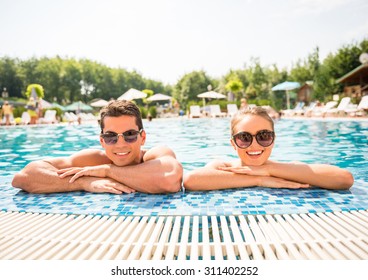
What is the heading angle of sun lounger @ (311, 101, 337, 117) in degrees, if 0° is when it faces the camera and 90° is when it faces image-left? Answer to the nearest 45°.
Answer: approximately 45°

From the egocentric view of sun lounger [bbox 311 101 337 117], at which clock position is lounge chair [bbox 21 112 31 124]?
The lounge chair is roughly at 1 o'clock from the sun lounger.

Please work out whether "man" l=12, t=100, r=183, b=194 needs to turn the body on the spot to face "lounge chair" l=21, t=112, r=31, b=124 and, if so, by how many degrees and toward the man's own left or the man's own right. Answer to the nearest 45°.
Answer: approximately 180°

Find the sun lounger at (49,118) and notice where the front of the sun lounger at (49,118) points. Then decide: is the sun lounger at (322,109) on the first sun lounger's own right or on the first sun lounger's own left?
on the first sun lounger's own left

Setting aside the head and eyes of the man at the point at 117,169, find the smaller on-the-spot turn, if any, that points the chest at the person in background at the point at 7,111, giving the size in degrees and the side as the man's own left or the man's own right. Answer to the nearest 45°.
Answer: approximately 180°

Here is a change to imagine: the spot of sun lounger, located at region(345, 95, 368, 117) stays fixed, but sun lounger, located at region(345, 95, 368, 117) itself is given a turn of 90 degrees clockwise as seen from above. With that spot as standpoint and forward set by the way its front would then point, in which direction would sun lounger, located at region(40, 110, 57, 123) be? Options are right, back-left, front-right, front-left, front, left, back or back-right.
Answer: front-left

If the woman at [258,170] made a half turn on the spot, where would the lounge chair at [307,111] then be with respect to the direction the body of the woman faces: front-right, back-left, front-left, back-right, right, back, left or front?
front

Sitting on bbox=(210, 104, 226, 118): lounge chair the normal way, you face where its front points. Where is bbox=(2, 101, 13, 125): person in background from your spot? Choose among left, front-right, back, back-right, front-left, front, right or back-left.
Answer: right

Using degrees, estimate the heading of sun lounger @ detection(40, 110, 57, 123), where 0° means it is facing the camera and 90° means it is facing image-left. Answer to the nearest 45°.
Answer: approximately 45°
